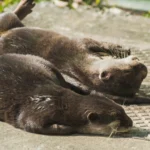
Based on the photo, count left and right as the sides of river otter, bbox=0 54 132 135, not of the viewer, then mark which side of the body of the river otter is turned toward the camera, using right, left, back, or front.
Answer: right

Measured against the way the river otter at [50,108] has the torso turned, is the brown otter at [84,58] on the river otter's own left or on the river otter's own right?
on the river otter's own left
